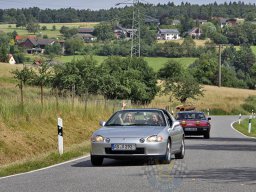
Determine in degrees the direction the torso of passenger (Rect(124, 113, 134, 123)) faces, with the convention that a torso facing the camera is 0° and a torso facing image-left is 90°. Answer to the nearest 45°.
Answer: approximately 0°

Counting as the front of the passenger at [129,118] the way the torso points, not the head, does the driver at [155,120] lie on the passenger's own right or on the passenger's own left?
on the passenger's own left

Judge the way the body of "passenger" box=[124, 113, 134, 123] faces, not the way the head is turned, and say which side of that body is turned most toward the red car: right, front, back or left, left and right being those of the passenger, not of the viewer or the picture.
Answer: back
